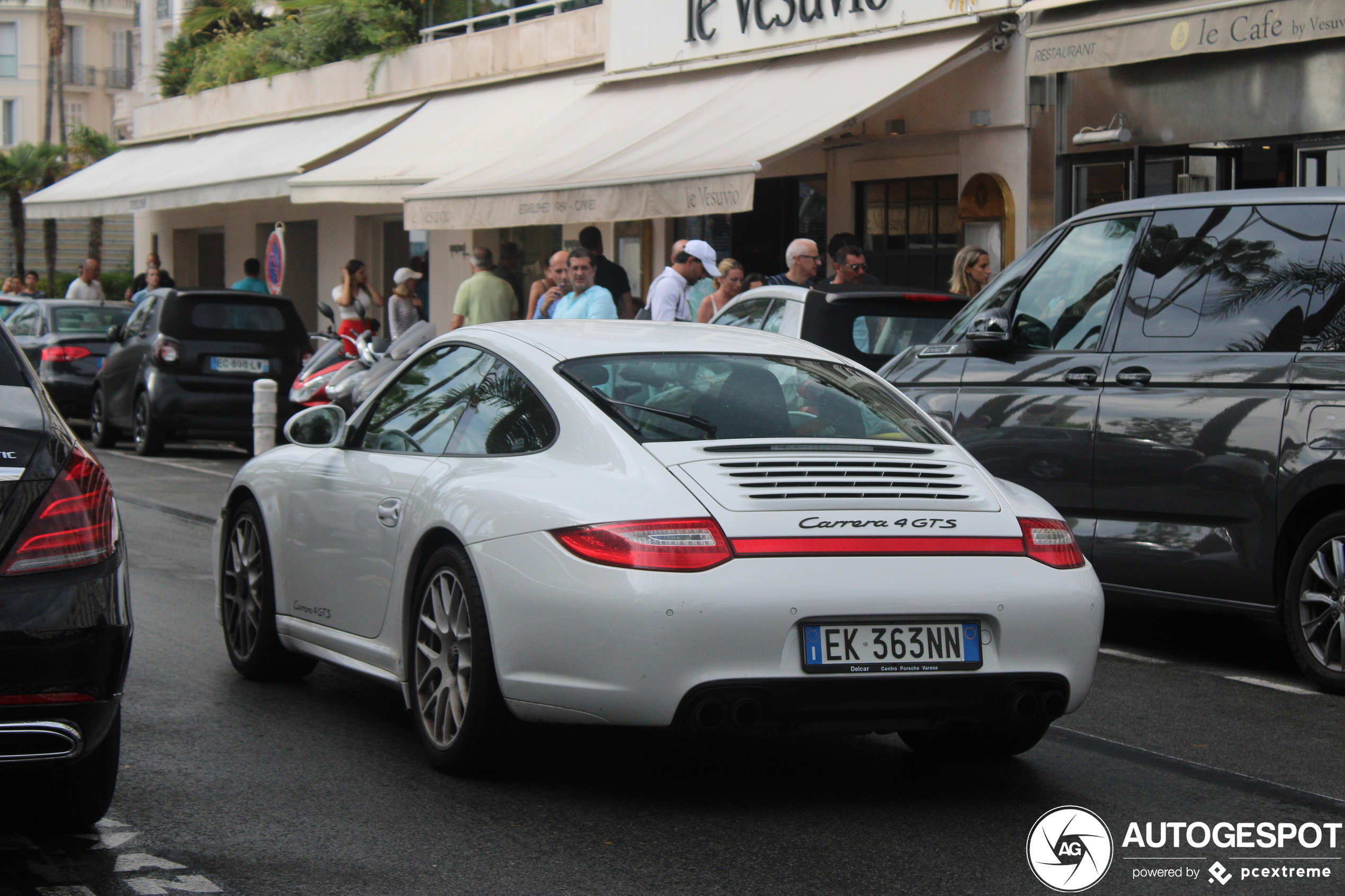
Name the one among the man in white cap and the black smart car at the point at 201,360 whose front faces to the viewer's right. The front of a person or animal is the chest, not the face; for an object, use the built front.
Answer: the man in white cap

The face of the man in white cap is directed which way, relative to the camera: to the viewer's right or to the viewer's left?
to the viewer's right

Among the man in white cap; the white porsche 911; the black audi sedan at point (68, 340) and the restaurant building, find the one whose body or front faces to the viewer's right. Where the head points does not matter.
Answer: the man in white cap

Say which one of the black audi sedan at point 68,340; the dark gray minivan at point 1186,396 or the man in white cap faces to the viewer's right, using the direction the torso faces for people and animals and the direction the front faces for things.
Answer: the man in white cap

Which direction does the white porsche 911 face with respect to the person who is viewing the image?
facing away from the viewer and to the left of the viewer

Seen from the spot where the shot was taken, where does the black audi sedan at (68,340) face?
facing away from the viewer and to the left of the viewer

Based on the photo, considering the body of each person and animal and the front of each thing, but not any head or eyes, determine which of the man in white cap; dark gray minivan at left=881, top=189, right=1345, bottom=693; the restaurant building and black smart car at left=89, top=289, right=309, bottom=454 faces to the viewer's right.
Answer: the man in white cap
